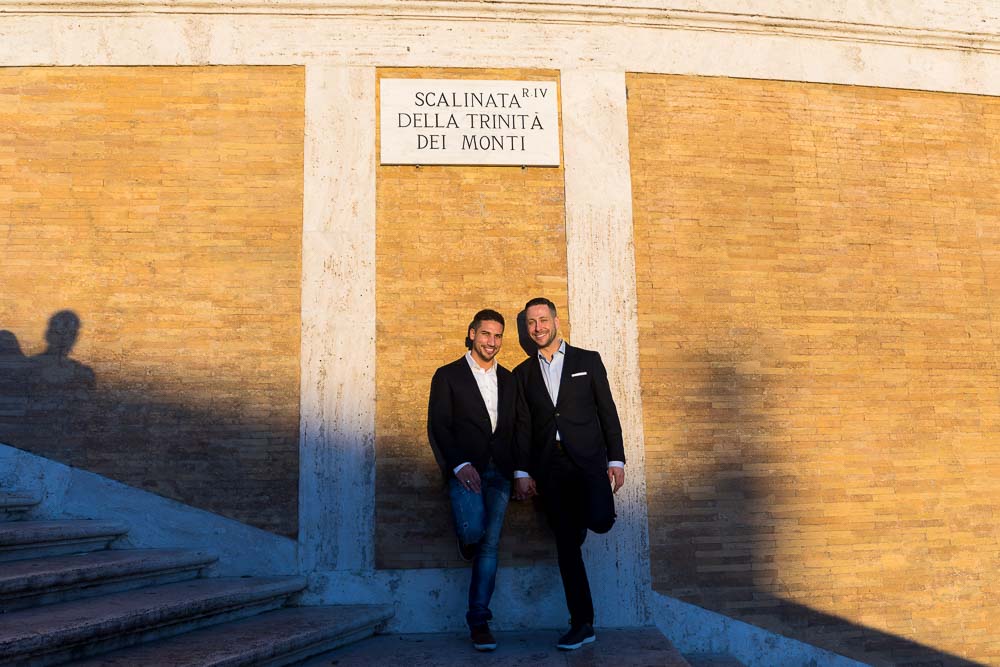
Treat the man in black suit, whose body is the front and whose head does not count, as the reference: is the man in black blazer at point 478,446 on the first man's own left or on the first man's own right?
on the first man's own right

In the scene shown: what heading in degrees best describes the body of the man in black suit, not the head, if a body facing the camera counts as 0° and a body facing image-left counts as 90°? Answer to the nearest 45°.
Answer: approximately 0°
